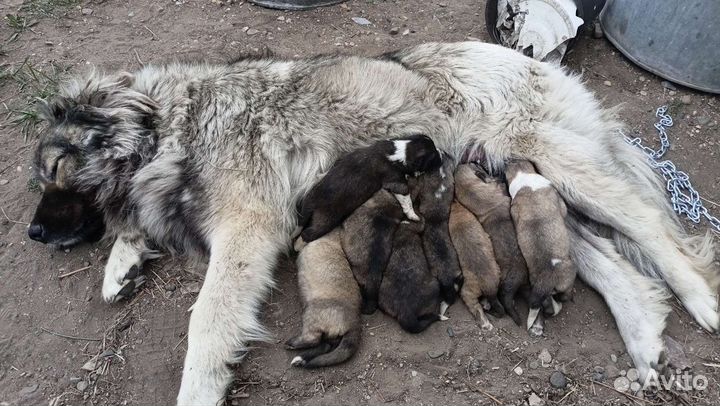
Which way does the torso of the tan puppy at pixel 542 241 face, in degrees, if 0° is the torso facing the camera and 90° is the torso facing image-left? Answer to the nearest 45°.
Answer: approximately 180°

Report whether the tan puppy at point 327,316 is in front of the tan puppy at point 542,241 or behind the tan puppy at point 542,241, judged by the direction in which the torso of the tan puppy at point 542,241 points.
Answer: behind

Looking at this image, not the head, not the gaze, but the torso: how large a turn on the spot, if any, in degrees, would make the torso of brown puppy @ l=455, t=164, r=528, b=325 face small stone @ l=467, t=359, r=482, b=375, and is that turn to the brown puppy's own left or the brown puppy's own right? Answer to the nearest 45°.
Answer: approximately 180°

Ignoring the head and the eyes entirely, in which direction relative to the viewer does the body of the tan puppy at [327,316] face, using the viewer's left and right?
facing away from the viewer

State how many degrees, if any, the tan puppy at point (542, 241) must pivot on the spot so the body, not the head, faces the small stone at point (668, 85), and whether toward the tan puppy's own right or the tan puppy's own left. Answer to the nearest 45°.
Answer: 0° — it already faces it

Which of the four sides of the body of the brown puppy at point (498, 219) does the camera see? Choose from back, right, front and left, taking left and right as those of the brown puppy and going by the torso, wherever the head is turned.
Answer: back

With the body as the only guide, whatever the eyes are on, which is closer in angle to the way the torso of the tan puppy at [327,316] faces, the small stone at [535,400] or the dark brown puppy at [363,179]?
the dark brown puppy

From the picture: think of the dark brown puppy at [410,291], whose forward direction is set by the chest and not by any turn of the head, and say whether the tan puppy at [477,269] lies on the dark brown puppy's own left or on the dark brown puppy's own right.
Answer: on the dark brown puppy's own right

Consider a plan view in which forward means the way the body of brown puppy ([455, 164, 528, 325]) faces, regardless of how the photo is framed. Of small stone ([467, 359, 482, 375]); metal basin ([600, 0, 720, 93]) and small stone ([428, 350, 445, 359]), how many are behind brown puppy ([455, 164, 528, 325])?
2

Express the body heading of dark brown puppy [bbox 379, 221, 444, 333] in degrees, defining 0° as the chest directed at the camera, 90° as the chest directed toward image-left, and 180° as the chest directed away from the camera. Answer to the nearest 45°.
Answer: approximately 180°

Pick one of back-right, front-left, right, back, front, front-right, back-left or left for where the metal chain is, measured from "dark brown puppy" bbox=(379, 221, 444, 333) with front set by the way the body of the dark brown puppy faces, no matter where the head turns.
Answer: front-right

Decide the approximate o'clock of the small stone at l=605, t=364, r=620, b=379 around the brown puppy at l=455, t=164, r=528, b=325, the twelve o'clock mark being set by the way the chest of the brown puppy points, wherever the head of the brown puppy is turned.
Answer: The small stone is roughly at 4 o'clock from the brown puppy.
